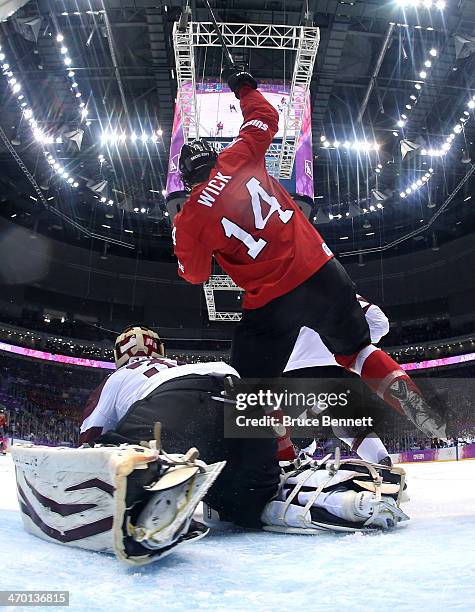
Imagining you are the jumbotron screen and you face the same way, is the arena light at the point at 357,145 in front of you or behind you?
behind

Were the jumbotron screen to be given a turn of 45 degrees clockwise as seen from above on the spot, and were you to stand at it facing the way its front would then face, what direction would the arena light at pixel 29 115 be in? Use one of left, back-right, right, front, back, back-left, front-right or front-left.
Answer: right

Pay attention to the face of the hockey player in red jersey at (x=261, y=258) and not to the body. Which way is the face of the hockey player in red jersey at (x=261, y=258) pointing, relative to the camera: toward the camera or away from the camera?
away from the camera

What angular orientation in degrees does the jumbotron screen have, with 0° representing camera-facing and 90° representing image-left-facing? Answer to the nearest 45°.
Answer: approximately 0°

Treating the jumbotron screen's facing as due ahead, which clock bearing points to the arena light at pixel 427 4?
The arena light is roughly at 9 o'clock from the jumbotron screen.

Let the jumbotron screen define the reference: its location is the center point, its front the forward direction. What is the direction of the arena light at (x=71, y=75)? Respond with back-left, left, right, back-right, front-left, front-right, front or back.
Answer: back-right

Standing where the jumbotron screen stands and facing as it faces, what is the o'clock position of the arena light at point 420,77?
The arena light is roughly at 8 o'clock from the jumbotron screen.

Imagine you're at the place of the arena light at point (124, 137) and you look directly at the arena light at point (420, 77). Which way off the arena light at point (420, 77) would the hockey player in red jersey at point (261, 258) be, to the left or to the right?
right

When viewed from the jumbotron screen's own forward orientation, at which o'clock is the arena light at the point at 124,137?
The arena light is roughly at 5 o'clock from the jumbotron screen.

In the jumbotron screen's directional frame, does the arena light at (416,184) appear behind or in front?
behind
